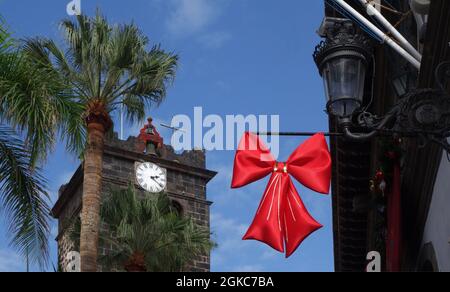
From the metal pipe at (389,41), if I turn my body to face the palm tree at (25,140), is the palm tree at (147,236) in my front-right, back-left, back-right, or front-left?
front-right

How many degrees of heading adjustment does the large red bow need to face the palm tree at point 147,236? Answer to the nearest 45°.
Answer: approximately 180°

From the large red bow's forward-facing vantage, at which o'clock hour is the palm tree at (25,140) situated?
The palm tree is roughly at 4 o'clock from the large red bow.

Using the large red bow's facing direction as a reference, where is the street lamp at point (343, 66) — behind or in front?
in front

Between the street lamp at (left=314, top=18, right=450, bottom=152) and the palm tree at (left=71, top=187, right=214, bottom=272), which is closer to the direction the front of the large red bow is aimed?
the street lamp

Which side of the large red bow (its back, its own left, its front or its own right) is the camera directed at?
front

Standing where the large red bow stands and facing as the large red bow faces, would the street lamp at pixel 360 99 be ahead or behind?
ahead

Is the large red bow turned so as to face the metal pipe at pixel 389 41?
no

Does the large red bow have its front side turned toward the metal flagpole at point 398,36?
no
